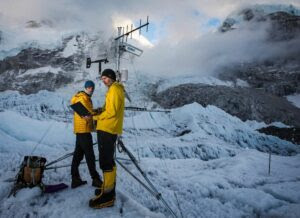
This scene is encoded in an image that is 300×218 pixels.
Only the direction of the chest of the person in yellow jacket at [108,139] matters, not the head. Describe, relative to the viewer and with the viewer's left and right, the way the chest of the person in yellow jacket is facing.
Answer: facing to the left of the viewer
